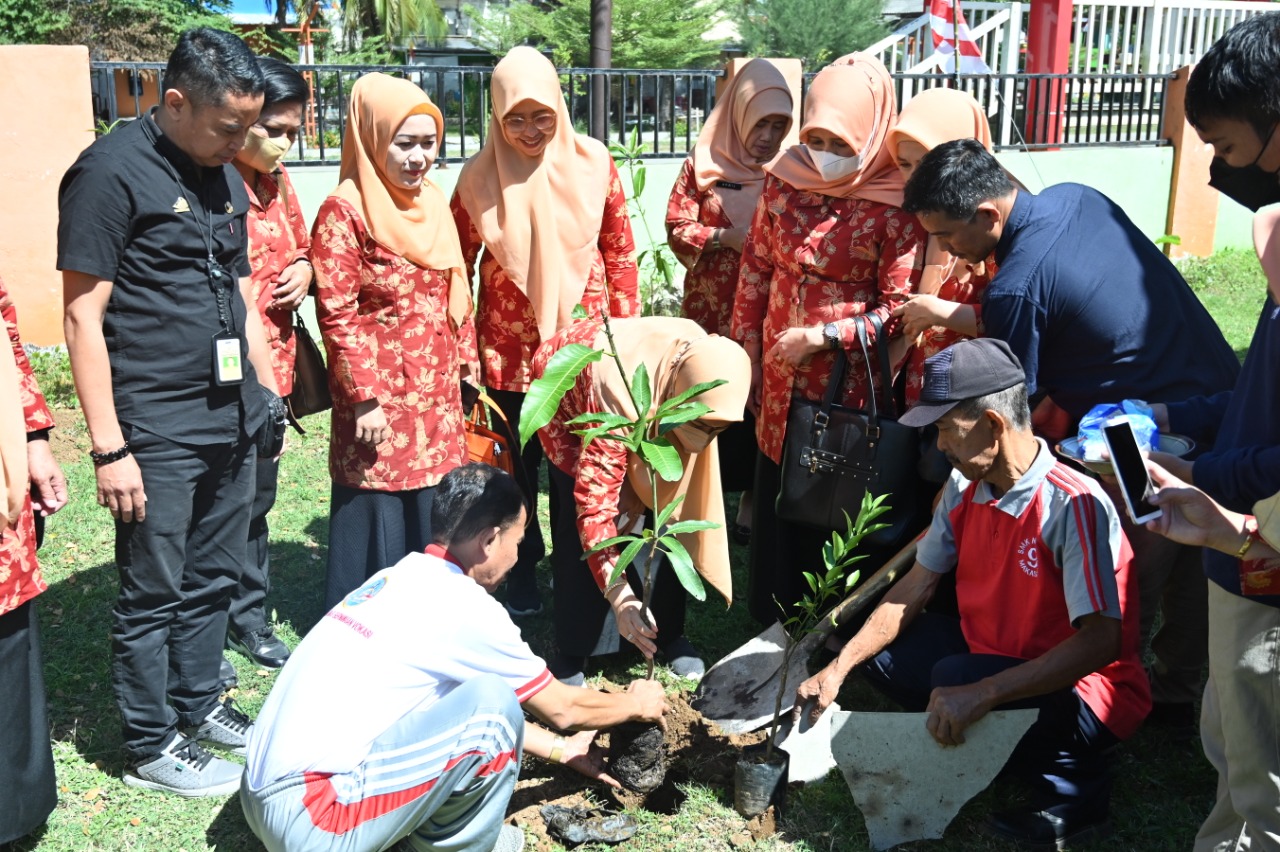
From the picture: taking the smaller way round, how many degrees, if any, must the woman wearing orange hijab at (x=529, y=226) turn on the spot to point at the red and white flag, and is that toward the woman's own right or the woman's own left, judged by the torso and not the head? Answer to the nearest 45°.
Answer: approximately 135° to the woman's own left

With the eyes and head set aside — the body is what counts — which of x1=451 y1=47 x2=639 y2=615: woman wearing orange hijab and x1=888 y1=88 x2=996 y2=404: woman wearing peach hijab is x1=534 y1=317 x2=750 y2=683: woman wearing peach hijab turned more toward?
the woman wearing peach hijab

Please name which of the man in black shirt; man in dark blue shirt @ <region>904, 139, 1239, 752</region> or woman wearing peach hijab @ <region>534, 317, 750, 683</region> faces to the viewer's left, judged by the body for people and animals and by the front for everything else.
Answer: the man in dark blue shirt

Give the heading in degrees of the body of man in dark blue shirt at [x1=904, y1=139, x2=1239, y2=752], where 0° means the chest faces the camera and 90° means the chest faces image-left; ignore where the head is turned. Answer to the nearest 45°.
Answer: approximately 90°

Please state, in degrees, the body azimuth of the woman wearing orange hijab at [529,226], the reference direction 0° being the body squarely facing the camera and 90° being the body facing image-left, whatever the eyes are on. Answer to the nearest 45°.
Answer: approximately 0°

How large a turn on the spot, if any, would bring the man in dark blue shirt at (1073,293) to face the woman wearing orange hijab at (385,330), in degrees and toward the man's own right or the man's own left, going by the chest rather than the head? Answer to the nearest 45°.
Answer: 0° — they already face them

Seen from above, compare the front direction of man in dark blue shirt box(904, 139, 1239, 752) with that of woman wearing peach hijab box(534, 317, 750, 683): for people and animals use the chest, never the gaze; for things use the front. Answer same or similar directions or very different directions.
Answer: very different directions
